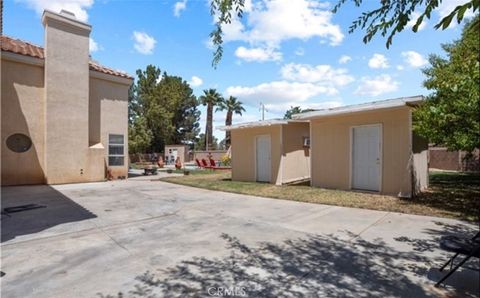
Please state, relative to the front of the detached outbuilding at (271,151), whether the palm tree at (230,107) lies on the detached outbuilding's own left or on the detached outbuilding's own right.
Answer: on the detached outbuilding's own right

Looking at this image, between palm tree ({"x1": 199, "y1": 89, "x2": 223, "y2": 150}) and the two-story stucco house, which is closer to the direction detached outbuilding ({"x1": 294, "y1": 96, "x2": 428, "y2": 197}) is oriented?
the two-story stucco house

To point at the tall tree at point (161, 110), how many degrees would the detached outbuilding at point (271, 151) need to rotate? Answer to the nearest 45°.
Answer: approximately 90° to its right

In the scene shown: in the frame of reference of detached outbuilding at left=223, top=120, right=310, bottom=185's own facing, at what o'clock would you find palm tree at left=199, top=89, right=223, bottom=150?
The palm tree is roughly at 4 o'clock from the detached outbuilding.

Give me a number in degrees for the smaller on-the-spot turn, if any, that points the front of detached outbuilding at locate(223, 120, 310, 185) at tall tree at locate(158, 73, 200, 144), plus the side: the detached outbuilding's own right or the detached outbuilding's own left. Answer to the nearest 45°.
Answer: approximately 135° to the detached outbuilding's own right

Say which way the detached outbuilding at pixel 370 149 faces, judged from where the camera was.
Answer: facing the viewer and to the left of the viewer

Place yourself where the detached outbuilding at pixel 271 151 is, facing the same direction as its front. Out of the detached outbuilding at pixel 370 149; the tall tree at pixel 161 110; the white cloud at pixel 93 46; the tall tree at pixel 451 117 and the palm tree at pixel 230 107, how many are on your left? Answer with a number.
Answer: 2

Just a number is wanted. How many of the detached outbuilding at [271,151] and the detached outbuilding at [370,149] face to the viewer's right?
0

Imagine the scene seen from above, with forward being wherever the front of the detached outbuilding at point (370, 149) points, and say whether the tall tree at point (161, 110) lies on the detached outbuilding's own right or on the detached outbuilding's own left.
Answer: on the detached outbuilding's own right

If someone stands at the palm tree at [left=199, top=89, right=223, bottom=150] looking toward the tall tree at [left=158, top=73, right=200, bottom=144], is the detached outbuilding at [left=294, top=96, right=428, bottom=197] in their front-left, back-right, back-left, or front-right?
back-left

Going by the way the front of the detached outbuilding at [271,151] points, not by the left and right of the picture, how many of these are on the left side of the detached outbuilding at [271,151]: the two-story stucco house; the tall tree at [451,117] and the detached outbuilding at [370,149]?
2
